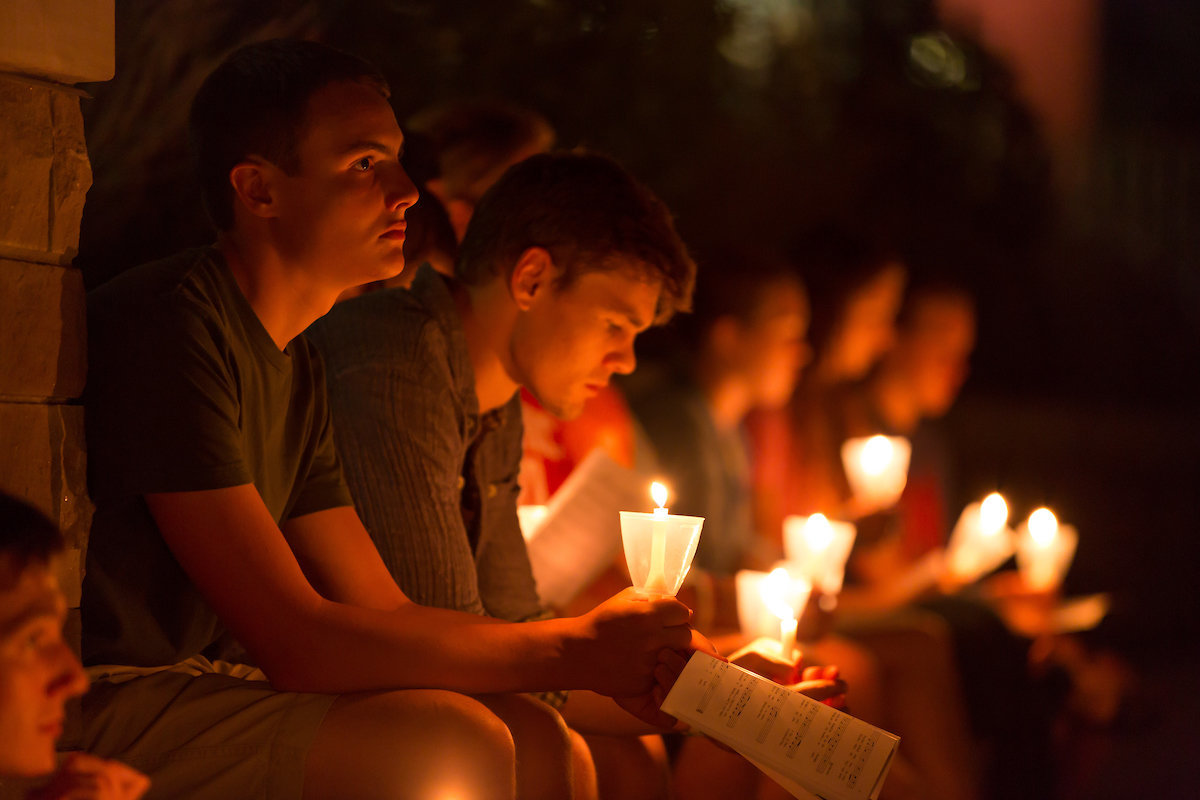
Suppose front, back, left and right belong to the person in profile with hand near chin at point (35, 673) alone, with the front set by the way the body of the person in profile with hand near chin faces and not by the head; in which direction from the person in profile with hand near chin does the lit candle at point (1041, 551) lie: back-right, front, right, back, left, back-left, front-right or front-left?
front-left

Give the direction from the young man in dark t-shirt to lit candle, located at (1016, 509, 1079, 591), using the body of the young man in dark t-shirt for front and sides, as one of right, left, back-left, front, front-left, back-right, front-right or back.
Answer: front-left

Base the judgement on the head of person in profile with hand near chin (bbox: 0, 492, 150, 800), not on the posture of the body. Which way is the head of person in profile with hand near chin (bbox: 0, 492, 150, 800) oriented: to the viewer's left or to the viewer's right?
to the viewer's right

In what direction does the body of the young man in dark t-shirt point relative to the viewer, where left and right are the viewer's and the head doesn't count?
facing to the right of the viewer

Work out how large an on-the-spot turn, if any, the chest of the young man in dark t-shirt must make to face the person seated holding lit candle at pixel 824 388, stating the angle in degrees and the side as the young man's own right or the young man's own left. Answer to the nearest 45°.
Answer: approximately 45° to the young man's own left

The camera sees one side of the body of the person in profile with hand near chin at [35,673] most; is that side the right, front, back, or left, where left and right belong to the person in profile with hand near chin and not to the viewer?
right

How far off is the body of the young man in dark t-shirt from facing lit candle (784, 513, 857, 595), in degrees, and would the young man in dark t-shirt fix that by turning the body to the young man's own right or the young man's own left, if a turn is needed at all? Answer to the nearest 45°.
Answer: approximately 45° to the young man's own left

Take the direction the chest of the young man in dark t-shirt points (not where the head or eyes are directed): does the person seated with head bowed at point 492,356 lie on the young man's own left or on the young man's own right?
on the young man's own left
